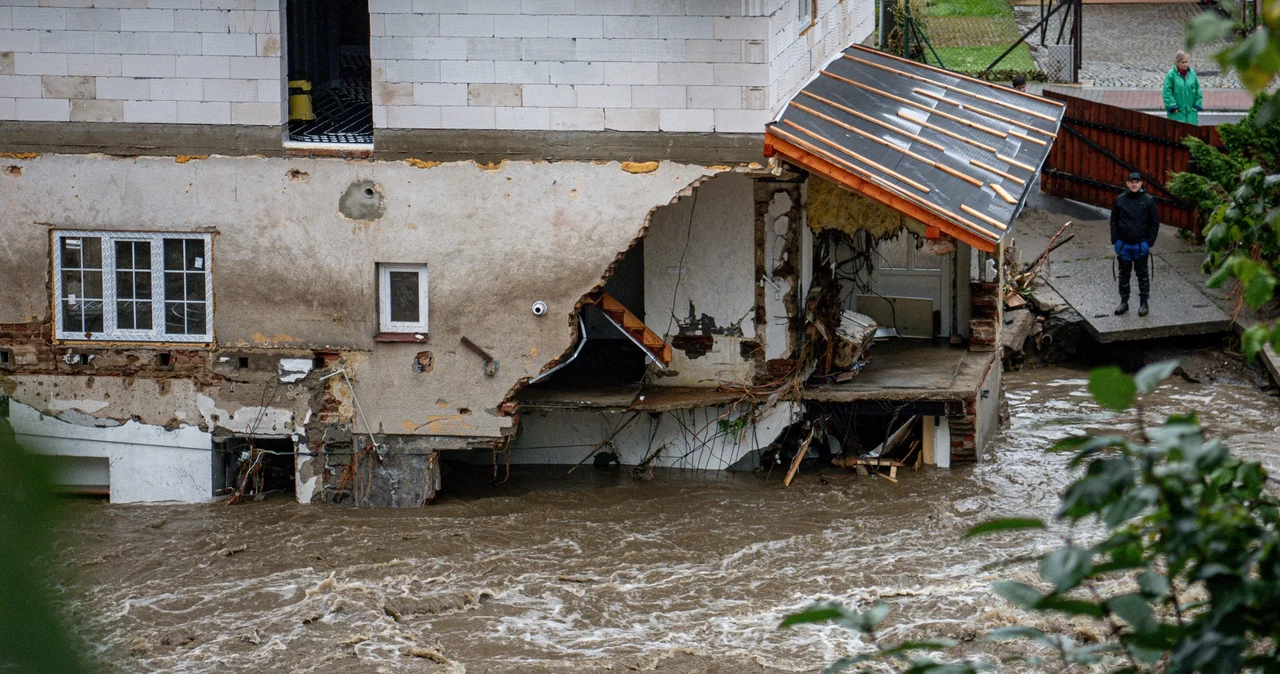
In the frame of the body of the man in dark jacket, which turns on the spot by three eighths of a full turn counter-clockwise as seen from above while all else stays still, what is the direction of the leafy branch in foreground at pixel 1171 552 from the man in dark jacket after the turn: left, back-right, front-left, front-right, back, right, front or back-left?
back-right

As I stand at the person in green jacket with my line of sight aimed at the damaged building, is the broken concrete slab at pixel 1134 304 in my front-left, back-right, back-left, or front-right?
front-left

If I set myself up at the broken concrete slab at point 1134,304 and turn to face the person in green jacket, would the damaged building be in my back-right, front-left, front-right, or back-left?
back-left

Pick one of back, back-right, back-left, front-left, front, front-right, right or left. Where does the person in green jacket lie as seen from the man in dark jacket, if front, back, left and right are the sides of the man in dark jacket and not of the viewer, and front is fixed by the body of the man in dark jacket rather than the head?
back

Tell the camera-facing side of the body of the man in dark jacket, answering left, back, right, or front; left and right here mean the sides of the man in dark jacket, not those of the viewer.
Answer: front

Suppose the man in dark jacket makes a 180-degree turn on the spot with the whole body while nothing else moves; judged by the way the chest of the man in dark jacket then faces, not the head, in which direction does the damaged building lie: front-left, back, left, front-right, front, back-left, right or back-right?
back-left
